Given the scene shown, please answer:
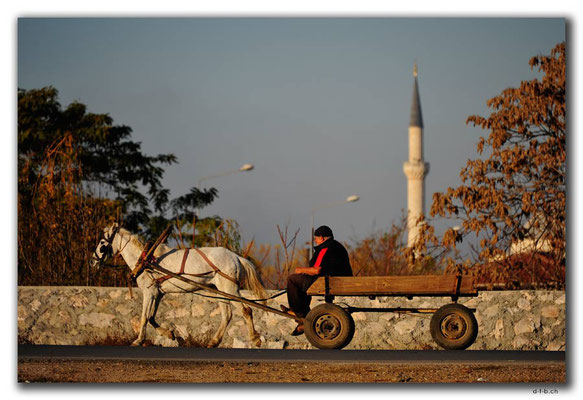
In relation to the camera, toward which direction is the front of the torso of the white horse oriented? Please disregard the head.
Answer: to the viewer's left

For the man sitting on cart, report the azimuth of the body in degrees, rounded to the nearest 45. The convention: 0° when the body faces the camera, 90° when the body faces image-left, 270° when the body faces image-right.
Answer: approximately 90°

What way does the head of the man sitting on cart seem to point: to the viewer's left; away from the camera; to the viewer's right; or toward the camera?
to the viewer's left

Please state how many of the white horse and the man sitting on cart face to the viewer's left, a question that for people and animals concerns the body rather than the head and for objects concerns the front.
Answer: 2
